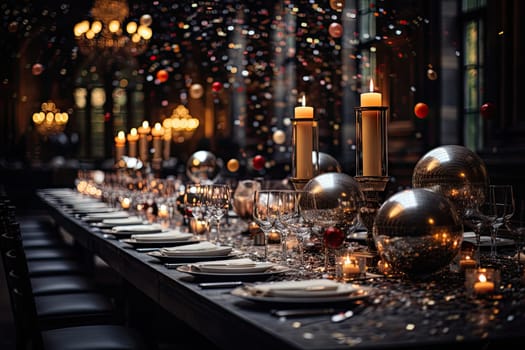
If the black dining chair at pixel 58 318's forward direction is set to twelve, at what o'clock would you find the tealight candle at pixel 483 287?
The tealight candle is roughly at 2 o'clock from the black dining chair.

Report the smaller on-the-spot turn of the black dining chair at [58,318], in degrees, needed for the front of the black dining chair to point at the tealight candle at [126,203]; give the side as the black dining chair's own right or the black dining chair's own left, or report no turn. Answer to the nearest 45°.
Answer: approximately 90° to the black dining chair's own left

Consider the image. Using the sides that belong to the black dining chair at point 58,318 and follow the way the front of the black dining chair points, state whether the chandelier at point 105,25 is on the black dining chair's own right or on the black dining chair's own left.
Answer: on the black dining chair's own left

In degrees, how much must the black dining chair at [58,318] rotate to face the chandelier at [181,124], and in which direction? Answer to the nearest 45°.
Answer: approximately 90° to its left

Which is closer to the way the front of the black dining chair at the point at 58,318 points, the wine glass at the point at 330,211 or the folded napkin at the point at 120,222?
the wine glass

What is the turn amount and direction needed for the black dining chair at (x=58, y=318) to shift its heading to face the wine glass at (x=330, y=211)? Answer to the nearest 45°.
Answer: approximately 45° to its right

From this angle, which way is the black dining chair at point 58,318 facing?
to the viewer's right

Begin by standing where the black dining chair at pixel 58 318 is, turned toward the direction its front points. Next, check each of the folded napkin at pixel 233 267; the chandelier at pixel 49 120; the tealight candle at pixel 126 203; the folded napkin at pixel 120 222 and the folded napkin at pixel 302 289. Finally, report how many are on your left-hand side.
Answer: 3
